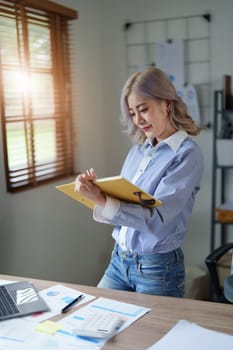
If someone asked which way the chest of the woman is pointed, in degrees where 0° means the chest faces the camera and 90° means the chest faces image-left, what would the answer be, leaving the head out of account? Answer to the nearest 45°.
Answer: approximately 45°

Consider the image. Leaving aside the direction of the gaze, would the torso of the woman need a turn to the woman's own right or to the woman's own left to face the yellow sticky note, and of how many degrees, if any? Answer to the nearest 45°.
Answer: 0° — they already face it

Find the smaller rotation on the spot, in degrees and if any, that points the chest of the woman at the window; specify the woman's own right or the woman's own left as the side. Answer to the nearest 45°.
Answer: approximately 90° to the woman's own right

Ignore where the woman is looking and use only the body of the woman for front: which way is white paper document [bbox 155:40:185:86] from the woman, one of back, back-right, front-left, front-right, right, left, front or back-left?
back-right
